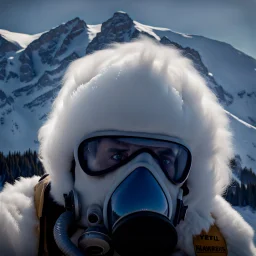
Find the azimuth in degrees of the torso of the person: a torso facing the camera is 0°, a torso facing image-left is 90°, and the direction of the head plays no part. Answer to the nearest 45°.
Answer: approximately 0°
